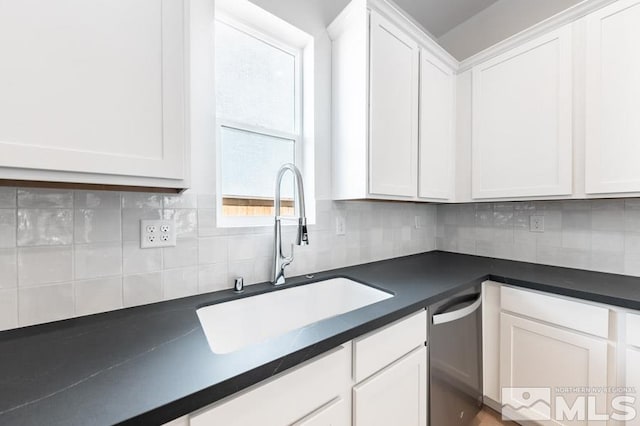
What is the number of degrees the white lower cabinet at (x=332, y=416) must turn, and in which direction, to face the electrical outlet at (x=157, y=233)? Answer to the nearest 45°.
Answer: approximately 135° to its right

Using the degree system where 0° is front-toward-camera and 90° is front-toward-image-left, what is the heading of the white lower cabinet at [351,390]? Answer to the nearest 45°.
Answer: approximately 315°

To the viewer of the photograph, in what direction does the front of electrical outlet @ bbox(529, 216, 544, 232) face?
facing the viewer

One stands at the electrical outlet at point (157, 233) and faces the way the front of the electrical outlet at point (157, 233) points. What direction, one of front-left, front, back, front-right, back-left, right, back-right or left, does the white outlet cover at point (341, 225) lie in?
left

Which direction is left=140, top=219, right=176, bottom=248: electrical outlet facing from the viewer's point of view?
toward the camera

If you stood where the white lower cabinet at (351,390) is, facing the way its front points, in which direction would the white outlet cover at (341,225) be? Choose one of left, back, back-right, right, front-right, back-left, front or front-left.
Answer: back-left

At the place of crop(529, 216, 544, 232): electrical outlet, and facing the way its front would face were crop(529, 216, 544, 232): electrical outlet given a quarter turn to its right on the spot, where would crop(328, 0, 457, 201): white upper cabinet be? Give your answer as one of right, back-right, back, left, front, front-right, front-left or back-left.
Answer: front-left

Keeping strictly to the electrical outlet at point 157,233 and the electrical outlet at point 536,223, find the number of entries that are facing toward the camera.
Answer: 2

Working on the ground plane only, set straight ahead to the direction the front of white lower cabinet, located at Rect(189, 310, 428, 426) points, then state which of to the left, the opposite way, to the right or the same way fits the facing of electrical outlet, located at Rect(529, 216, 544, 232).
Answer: to the right
